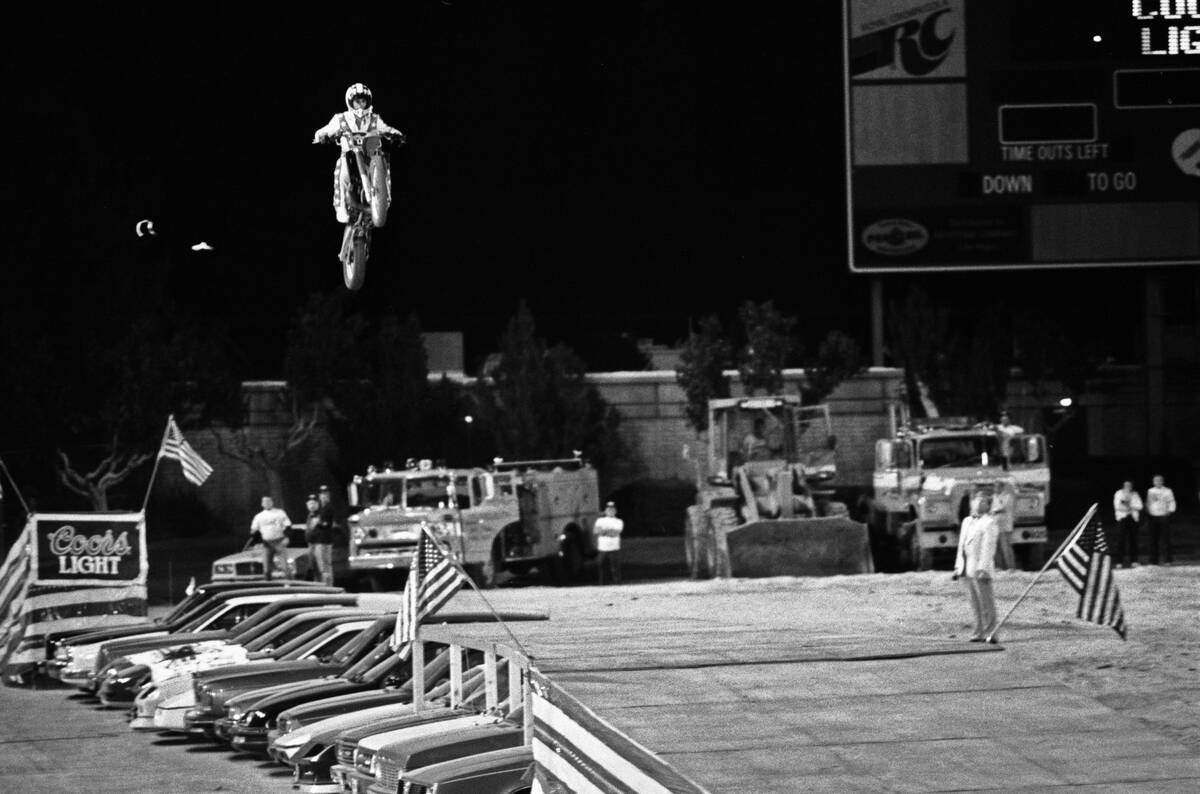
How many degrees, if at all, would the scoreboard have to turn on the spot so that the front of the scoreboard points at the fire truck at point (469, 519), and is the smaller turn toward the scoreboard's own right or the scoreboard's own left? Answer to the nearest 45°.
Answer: approximately 90° to the scoreboard's own right

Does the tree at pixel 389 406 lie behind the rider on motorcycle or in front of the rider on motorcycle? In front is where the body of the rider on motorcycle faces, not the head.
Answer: behind

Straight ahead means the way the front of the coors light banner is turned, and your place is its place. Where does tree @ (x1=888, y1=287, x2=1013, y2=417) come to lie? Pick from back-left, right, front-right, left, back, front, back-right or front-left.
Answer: back-left

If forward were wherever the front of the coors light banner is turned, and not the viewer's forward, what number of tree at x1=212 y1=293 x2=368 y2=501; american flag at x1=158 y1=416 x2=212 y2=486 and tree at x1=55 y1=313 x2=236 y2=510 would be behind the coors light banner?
3

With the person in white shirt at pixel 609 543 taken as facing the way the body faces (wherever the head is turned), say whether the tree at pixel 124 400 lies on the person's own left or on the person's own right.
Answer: on the person's own right

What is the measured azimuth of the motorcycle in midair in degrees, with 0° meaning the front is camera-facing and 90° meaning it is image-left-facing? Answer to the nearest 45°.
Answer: approximately 0°

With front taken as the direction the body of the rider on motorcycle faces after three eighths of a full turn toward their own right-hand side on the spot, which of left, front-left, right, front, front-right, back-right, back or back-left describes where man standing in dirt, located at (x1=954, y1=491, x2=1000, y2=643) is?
right

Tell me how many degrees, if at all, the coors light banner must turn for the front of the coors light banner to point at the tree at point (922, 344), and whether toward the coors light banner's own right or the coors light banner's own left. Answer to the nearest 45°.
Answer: approximately 135° to the coors light banner's own left

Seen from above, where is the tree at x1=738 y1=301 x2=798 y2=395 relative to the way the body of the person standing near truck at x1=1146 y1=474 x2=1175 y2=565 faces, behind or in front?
behind

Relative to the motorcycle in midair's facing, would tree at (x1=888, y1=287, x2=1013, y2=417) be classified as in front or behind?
behind

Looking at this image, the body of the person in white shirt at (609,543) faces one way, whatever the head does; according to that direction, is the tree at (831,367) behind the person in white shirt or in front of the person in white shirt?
behind
